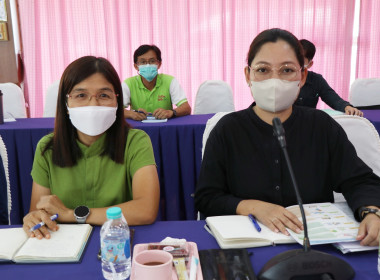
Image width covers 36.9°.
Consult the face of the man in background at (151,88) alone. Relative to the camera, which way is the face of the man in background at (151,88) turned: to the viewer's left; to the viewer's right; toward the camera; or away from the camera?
toward the camera

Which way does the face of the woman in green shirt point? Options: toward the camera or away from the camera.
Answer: toward the camera

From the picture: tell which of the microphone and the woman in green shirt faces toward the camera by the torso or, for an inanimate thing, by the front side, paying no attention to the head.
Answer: the woman in green shirt

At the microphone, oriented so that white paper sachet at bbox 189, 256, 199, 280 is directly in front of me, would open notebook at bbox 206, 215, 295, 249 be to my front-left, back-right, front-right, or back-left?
front-right

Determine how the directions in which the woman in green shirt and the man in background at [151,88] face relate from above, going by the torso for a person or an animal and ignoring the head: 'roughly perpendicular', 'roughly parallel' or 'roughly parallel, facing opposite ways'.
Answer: roughly parallel

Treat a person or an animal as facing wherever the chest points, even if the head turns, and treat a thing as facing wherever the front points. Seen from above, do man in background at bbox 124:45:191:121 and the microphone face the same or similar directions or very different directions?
very different directions

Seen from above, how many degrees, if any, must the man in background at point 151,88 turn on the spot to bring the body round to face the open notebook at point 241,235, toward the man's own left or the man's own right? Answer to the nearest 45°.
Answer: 0° — they already face it

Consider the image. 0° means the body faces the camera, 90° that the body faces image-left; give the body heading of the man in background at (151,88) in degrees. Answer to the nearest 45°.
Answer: approximately 0°

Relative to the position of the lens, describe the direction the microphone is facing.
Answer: facing away from the viewer

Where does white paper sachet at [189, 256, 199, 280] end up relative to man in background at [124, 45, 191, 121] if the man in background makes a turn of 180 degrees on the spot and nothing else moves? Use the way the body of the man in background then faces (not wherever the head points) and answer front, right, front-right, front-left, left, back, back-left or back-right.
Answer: back

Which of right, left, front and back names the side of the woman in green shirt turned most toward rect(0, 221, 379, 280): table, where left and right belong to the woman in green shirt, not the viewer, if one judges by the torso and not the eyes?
front

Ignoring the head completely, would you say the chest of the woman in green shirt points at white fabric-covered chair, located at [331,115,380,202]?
no

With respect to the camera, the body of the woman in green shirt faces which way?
toward the camera

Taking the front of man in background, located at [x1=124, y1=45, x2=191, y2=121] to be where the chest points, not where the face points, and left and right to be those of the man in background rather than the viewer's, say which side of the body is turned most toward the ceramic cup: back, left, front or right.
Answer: front

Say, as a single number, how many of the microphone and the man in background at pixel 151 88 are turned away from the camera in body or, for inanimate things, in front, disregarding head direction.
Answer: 1

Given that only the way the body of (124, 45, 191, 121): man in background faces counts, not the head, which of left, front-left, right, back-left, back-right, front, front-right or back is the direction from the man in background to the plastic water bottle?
front

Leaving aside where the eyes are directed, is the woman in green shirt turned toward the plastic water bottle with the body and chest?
yes
